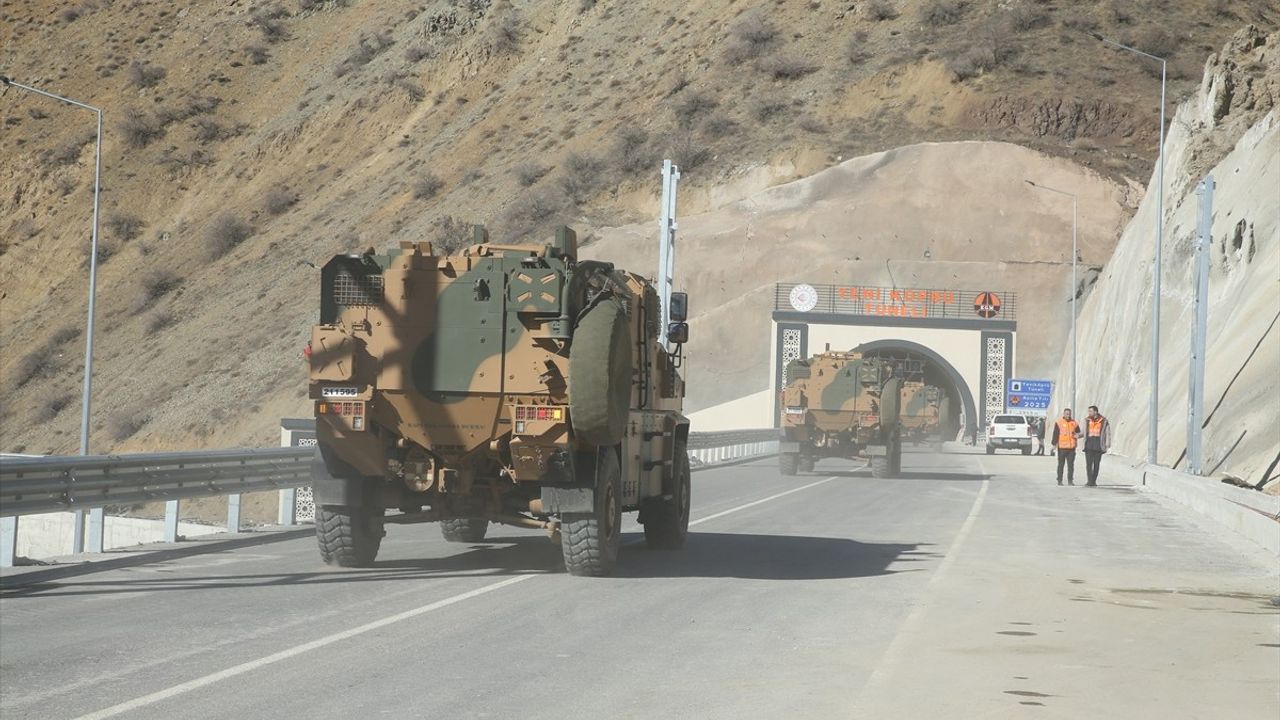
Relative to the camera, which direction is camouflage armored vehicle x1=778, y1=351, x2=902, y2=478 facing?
away from the camera

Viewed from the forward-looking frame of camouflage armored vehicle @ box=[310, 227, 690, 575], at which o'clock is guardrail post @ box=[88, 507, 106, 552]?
The guardrail post is roughly at 10 o'clock from the camouflage armored vehicle.

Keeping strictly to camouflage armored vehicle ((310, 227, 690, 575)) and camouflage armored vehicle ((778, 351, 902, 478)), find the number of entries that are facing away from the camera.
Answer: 2

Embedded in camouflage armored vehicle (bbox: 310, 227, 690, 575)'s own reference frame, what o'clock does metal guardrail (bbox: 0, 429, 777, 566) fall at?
The metal guardrail is roughly at 10 o'clock from the camouflage armored vehicle.

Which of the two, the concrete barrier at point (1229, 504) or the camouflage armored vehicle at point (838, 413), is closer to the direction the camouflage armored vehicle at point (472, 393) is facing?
the camouflage armored vehicle

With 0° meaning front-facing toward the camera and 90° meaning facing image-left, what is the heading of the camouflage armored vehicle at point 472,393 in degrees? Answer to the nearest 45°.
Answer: approximately 180°

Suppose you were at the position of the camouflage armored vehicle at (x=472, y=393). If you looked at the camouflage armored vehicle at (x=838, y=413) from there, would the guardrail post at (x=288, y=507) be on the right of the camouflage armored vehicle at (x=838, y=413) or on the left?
left
